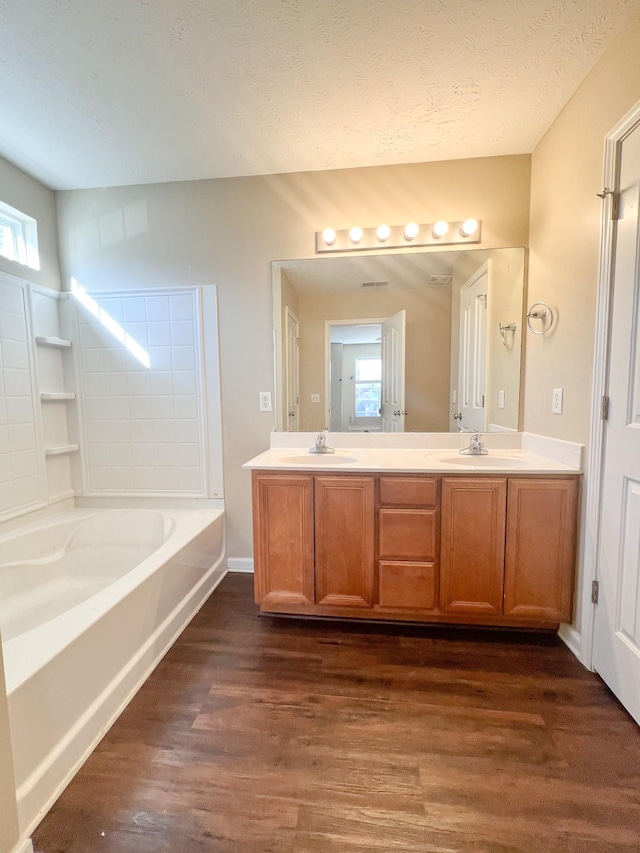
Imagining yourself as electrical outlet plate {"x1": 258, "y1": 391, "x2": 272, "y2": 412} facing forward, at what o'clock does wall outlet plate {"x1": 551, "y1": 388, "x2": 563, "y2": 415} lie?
The wall outlet plate is roughly at 10 o'clock from the electrical outlet plate.

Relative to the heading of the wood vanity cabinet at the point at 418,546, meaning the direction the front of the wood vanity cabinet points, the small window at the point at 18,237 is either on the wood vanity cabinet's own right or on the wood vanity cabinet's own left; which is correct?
on the wood vanity cabinet's own right

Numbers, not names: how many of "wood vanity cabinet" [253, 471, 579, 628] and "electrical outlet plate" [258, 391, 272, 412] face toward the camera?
2

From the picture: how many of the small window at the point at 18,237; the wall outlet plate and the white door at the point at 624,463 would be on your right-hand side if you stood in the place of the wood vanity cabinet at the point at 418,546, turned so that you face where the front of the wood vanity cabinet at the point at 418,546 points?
1

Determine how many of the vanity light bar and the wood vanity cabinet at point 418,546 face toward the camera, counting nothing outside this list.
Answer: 2

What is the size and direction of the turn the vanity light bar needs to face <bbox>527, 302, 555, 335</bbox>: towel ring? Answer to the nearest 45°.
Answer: approximately 90° to its left

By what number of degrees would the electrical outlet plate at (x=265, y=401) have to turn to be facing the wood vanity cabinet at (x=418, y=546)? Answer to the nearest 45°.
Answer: approximately 45° to its left

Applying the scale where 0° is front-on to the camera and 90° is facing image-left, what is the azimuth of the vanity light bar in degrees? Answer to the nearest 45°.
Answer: approximately 0°

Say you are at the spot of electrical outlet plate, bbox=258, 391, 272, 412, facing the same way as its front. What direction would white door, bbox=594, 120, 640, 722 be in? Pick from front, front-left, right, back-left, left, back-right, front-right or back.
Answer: front-left

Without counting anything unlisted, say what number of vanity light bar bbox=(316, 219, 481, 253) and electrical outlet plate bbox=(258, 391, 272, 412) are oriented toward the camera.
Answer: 2

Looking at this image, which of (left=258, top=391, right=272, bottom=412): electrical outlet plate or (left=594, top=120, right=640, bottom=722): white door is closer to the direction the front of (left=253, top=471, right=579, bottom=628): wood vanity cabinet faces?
the white door

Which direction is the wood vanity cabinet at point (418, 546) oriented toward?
toward the camera
